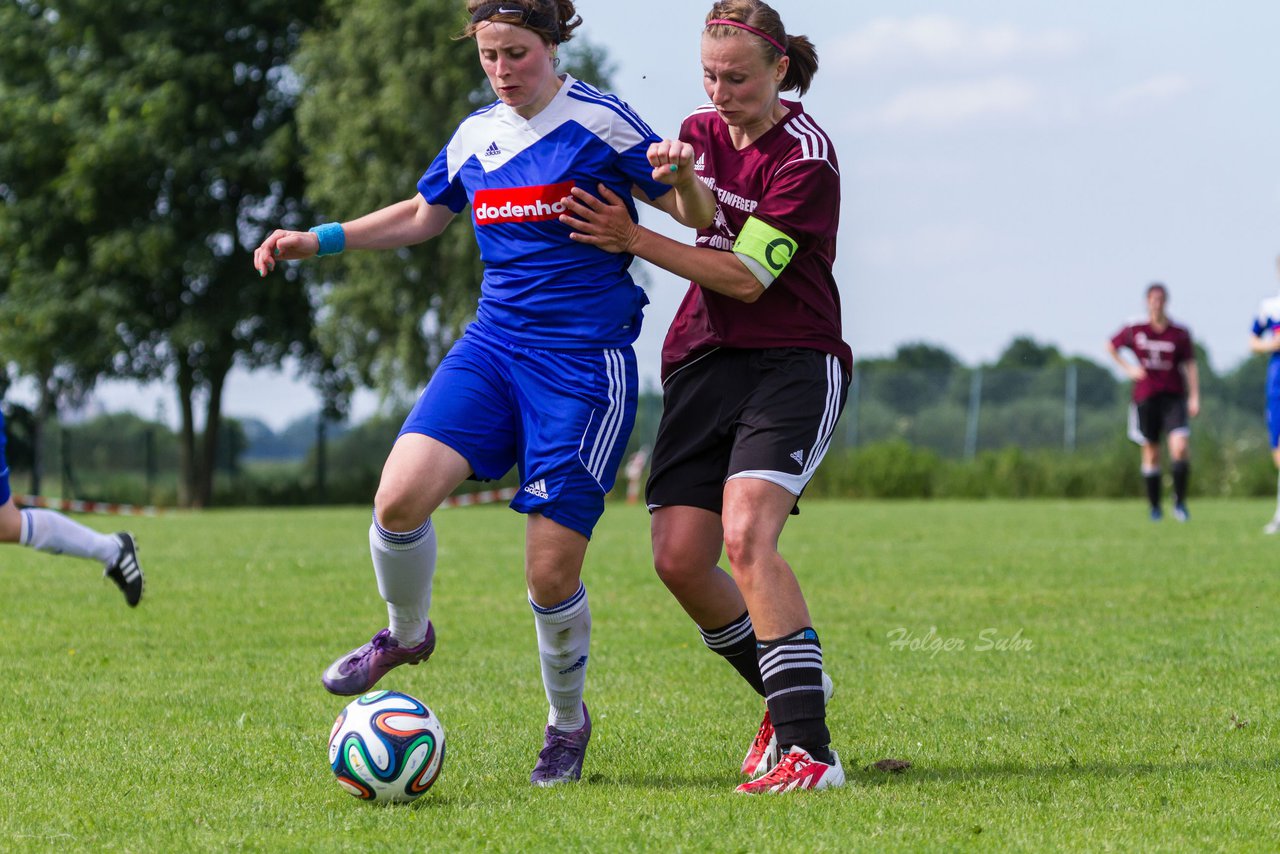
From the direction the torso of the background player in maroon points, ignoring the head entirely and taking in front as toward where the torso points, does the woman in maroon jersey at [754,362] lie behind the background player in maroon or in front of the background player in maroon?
in front

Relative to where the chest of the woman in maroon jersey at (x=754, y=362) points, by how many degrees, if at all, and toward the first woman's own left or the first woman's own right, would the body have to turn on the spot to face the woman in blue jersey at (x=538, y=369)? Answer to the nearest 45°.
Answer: approximately 45° to the first woman's own right

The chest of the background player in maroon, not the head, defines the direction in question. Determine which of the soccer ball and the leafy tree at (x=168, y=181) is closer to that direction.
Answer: the soccer ball

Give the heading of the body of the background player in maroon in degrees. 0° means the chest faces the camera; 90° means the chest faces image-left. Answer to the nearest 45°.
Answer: approximately 0°

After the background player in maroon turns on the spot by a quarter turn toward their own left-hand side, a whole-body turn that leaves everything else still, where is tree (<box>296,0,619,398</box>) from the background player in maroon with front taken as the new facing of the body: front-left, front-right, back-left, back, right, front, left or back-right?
back-left

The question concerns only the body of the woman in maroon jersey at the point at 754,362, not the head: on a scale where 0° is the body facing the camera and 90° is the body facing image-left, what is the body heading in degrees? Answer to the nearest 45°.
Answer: approximately 45°

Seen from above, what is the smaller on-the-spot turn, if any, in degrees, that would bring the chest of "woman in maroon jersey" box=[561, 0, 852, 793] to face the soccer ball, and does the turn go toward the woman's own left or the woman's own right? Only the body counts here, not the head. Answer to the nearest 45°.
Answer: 0° — they already face it

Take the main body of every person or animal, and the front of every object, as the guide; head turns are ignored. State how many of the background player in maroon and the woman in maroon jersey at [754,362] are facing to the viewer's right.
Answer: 0

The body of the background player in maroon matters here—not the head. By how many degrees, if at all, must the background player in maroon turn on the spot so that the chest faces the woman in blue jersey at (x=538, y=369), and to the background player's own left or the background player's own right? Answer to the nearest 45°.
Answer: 0° — they already face them
